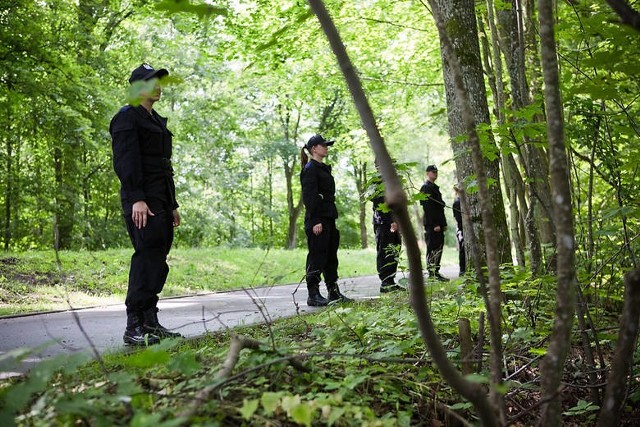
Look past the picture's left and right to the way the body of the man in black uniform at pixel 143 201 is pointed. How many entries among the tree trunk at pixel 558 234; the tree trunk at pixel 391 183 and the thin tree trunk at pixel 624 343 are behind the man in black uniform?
0

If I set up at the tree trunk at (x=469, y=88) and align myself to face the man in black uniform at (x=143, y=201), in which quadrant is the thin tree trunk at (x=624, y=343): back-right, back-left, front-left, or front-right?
front-left

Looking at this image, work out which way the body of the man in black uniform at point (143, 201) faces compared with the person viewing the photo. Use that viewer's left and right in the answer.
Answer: facing the viewer and to the right of the viewer

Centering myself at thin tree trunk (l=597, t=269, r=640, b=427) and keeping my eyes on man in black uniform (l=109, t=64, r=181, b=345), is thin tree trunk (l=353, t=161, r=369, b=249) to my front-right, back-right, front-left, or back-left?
front-right

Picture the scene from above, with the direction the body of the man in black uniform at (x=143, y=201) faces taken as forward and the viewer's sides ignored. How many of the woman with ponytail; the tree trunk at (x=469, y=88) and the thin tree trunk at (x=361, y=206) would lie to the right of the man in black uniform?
0

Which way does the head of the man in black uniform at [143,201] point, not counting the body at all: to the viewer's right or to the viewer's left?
to the viewer's right

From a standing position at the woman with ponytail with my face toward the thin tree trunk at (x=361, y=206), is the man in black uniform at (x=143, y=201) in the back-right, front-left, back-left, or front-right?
back-left

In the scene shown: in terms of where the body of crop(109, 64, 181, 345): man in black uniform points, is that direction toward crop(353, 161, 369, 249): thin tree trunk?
no

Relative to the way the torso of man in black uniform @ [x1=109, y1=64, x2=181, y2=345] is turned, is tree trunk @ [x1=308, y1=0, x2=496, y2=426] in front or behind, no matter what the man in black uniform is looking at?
in front

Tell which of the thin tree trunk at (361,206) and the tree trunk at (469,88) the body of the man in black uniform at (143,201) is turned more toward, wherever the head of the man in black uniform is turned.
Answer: the tree trunk

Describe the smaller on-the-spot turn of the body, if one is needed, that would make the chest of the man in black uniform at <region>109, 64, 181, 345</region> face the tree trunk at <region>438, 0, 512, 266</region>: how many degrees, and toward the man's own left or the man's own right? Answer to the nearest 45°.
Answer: approximately 45° to the man's own left

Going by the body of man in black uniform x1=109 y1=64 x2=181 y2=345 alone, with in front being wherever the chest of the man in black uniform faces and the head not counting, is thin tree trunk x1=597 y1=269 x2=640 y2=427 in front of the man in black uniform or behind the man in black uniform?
in front

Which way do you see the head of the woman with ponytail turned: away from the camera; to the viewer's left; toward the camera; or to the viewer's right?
to the viewer's right
